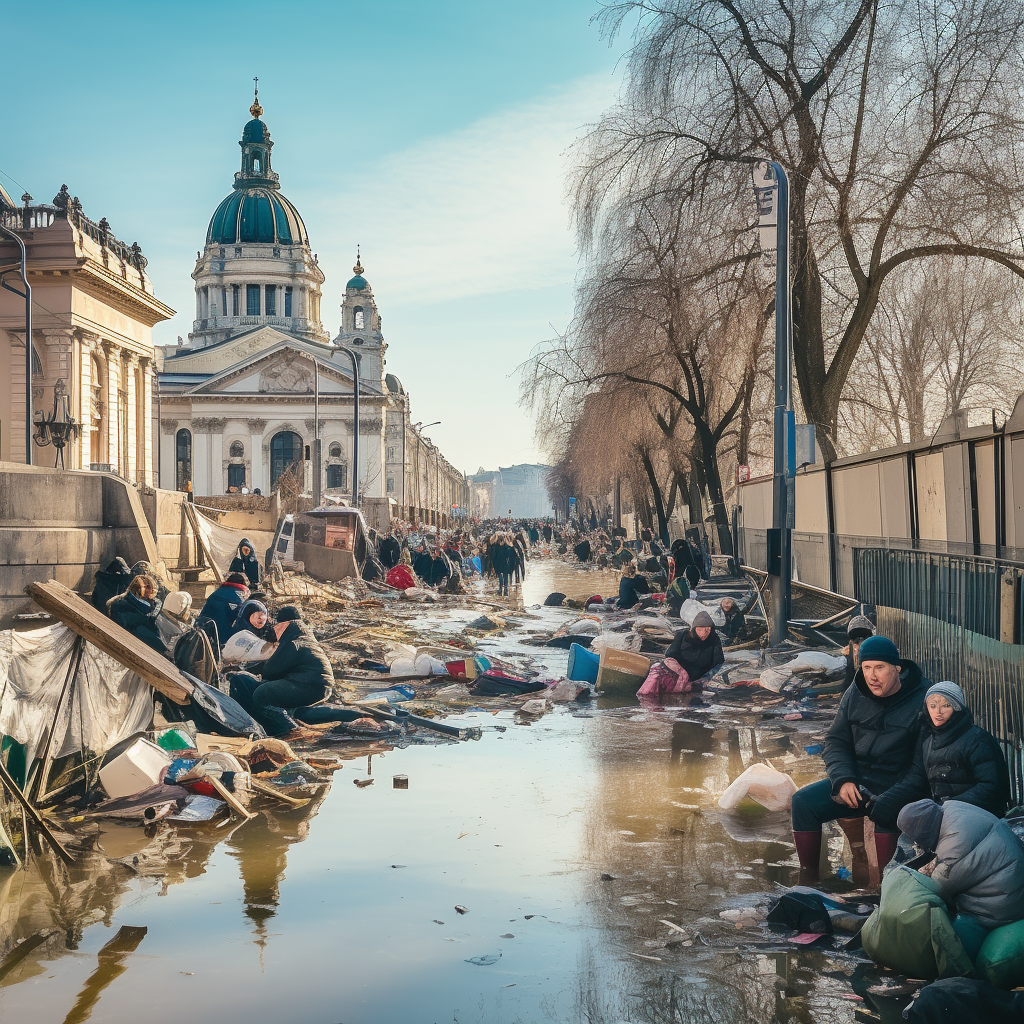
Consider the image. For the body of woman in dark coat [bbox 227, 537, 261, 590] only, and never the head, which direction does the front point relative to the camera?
toward the camera

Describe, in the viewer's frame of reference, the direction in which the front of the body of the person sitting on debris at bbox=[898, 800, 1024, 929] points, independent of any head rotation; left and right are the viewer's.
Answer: facing to the left of the viewer

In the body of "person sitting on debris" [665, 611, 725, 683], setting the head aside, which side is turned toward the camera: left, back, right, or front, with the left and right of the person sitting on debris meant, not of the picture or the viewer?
front

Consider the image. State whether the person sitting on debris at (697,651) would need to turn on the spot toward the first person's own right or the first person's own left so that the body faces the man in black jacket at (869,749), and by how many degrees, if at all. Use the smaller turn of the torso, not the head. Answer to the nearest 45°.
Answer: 0° — they already face them

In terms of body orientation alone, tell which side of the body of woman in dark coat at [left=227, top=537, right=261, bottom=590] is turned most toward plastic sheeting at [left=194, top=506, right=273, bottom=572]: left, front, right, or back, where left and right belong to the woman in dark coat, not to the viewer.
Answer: back

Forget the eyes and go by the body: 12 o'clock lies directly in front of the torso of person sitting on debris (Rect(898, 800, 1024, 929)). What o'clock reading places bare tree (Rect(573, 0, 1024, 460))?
The bare tree is roughly at 3 o'clock from the person sitting on debris.

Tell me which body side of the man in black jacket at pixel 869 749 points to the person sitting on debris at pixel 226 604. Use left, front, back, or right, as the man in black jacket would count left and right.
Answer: right

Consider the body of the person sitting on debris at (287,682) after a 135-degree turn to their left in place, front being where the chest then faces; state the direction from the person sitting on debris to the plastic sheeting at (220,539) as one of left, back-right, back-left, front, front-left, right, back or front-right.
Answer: back-left

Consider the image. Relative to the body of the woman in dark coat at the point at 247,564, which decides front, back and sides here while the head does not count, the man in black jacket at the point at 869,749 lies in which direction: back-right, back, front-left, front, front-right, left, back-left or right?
front

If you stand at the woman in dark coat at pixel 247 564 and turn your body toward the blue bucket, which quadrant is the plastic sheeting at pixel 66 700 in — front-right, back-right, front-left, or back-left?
front-right

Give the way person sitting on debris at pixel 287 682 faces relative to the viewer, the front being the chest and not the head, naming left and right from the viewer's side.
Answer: facing to the left of the viewer

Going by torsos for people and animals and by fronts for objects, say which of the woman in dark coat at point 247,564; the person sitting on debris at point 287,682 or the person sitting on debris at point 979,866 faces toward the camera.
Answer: the woman in dark coat

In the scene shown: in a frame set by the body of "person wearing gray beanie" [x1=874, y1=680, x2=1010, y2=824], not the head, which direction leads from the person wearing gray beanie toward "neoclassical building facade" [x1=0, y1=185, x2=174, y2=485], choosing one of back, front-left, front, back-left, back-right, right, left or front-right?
right

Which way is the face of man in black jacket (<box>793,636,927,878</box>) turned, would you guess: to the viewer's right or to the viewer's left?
to the viewer's left

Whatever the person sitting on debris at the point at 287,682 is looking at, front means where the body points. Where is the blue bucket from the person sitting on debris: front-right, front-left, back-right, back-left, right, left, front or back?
back-right

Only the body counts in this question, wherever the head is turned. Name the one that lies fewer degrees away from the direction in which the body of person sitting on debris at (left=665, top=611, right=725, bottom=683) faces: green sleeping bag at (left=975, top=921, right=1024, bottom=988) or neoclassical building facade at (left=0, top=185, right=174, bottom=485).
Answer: the green sleeping bag

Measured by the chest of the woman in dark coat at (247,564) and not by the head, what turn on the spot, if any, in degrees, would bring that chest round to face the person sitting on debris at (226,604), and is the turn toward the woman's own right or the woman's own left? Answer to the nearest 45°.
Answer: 0° — they already face them

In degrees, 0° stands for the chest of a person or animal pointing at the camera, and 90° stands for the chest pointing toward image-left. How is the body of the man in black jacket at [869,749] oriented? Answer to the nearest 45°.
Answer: approximately 45°
